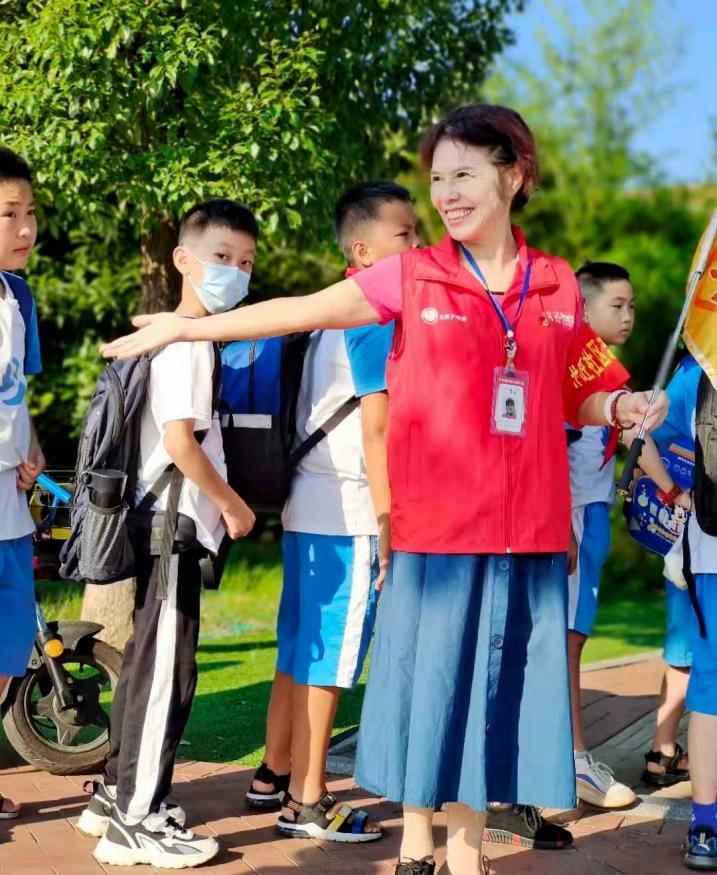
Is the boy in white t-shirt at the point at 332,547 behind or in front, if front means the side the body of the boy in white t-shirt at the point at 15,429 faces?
in front

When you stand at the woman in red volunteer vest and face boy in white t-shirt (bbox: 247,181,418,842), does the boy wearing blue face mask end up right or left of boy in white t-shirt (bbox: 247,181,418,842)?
left

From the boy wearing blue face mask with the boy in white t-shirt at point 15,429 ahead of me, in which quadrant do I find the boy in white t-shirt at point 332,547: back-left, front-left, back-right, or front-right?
back-right

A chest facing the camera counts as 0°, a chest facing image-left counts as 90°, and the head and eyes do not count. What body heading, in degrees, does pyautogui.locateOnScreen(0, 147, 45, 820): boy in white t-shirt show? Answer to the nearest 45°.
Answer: approximately 315°

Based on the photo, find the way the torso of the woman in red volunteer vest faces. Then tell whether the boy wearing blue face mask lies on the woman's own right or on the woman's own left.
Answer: on the woman's own right

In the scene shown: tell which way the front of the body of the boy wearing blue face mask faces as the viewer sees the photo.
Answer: to the viewer's right

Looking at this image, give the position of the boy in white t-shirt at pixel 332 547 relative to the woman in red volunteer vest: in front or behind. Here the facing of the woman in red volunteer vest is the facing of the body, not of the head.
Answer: behind

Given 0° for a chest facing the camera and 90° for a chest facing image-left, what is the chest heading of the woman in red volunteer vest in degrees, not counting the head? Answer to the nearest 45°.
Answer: approximately 0°

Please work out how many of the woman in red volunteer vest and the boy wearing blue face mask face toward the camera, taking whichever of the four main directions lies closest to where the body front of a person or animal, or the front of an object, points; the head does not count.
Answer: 1

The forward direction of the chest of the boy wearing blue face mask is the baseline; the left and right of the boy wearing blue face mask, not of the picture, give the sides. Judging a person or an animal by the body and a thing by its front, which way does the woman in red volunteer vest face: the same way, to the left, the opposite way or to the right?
to the right

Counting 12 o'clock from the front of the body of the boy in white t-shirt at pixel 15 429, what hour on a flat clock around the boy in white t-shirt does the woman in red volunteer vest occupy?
The woman in red volunteer vest is roughly at 12 o'clock from the boy in white t-shirt.
